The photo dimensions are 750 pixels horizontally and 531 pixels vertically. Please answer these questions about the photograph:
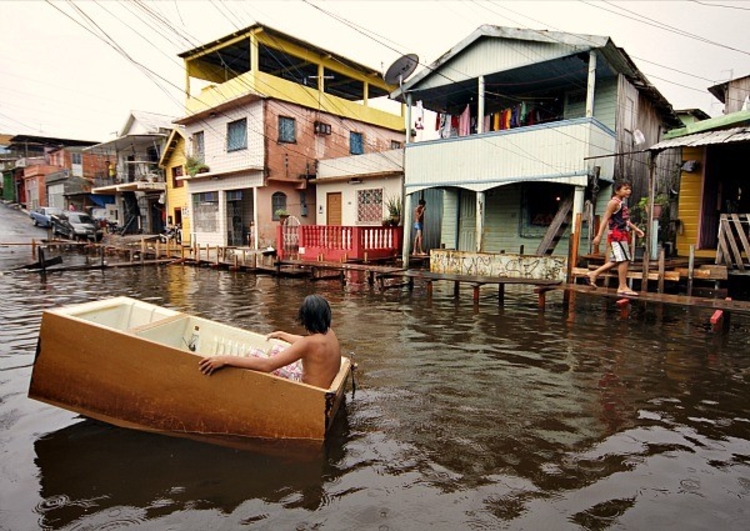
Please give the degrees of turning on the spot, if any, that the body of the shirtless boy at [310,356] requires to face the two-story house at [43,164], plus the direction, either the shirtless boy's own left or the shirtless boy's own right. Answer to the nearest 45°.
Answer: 0° — they already face it

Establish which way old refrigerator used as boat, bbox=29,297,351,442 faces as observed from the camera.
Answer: facing away from the viewer and to the left of the viewer

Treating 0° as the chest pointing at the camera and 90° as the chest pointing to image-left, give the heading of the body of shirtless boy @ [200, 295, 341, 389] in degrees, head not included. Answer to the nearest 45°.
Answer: approximately 135°

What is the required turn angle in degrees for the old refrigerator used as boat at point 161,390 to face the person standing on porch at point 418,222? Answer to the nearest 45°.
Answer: approximately 90° to its right

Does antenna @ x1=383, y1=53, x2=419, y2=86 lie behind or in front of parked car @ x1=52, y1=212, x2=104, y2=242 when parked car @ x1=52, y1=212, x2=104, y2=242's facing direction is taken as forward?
in front

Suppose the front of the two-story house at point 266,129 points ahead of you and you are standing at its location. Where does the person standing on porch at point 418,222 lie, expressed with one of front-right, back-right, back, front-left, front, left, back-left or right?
left

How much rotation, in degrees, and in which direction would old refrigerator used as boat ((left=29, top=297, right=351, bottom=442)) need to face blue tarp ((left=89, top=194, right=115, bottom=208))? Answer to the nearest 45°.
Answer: approximately 45° to its right

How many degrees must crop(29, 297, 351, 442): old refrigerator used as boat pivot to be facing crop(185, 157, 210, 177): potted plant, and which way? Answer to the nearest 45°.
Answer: approximately 45° to its right
